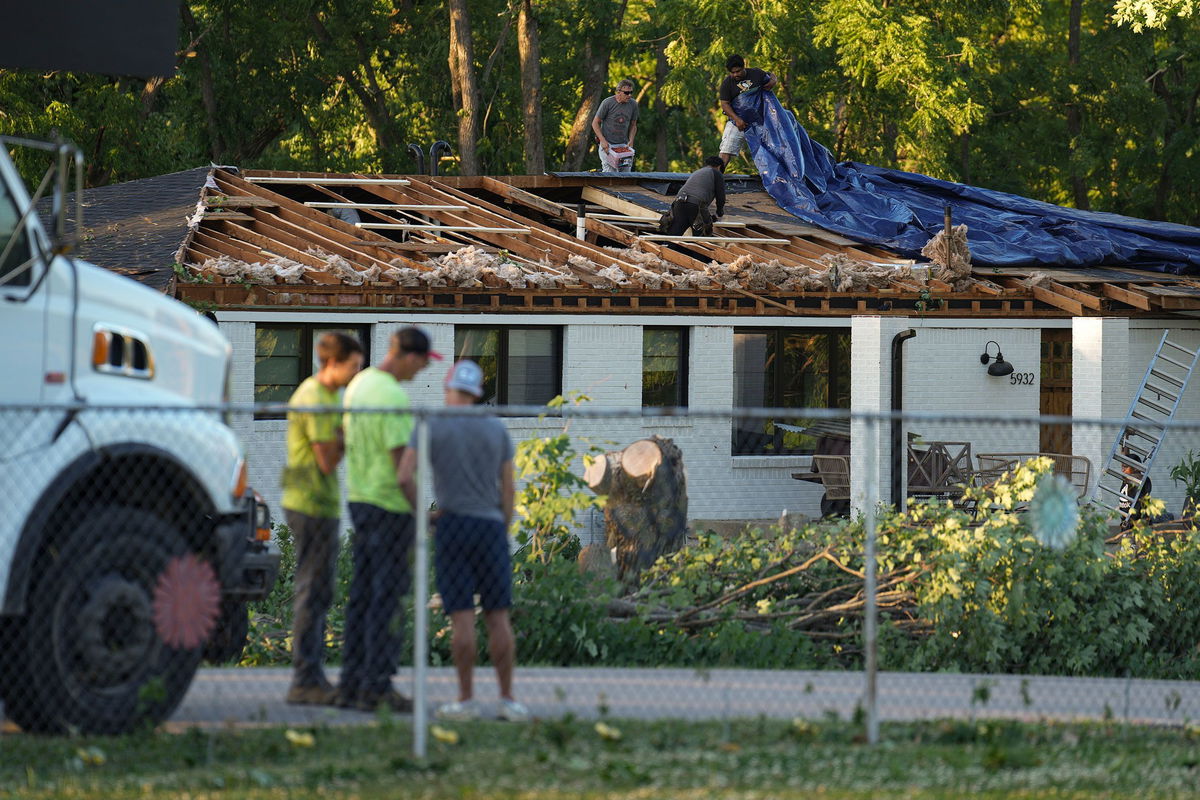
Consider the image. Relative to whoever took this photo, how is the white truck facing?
facing to the right of the viewer

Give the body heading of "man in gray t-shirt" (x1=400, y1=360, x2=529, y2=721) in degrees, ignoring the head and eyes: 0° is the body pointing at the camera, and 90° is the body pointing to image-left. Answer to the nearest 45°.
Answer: approximately 180°

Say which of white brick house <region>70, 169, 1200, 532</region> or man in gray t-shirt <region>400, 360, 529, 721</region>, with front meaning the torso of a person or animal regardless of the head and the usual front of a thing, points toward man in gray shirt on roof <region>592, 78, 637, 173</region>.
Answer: the man in gray t-shirt

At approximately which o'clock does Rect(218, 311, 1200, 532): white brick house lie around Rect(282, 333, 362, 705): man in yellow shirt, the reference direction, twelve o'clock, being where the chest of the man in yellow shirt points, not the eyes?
The white brick house is roughly at 10 o'clock from the man in yellow shirt.

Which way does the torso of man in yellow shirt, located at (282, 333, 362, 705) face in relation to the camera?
to the viewer's right

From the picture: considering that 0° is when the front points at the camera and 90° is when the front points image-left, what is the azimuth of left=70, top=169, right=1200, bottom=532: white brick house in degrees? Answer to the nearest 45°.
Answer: approximately 0°

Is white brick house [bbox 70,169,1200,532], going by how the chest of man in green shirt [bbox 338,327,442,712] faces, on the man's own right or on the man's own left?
on the man's own left

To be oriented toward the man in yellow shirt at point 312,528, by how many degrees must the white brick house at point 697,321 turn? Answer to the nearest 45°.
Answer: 0° — it already faces them

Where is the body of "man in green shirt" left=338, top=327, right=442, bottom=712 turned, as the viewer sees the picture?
to the viewer's right

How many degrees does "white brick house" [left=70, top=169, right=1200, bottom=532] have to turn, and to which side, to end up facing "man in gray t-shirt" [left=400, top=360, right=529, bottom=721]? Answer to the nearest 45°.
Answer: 0° — it already faces them
